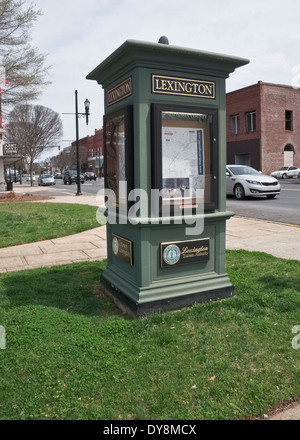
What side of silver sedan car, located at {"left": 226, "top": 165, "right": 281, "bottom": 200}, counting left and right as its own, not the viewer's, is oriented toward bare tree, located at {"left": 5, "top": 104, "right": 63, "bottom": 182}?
back

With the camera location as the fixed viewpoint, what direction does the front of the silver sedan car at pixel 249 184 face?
facing the viewer and to the right of the viewer

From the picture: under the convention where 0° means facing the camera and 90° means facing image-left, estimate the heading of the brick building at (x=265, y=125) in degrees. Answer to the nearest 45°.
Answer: approximately 45°

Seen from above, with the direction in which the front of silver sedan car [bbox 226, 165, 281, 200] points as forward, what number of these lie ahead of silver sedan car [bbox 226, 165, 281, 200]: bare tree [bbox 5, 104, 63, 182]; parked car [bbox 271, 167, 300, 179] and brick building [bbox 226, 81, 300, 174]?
0

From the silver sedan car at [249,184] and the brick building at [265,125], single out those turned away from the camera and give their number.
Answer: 0

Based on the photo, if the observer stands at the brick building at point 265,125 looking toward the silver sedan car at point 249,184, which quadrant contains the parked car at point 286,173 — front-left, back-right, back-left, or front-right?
front-left

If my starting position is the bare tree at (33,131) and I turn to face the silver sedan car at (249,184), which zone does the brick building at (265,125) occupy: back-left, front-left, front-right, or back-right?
front-left

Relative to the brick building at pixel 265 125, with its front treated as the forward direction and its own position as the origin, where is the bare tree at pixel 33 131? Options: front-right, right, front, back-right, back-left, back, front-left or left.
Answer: front-right

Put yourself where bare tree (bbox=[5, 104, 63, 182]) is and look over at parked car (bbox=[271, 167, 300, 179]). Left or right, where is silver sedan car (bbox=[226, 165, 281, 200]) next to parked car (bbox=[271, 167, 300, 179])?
right

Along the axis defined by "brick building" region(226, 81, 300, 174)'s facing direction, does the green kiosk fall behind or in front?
in front

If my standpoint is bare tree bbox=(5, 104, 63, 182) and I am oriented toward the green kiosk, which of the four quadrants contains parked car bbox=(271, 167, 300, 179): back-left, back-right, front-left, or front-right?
front-left

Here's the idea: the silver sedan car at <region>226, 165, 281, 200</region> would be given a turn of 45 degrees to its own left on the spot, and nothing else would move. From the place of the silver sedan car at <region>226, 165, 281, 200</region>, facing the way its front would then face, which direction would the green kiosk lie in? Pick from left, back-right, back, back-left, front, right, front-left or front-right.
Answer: right

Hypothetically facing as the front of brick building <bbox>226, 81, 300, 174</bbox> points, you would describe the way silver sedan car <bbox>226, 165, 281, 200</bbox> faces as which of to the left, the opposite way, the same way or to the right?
to the left

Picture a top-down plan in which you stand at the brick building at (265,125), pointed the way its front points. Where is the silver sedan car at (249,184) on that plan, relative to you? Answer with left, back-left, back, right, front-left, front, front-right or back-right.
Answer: front-left

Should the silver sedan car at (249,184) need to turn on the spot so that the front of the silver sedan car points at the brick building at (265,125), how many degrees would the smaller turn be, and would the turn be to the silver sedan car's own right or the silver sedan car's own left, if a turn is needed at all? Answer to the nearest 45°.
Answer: approximately 135° to the silver sedan car's own left
